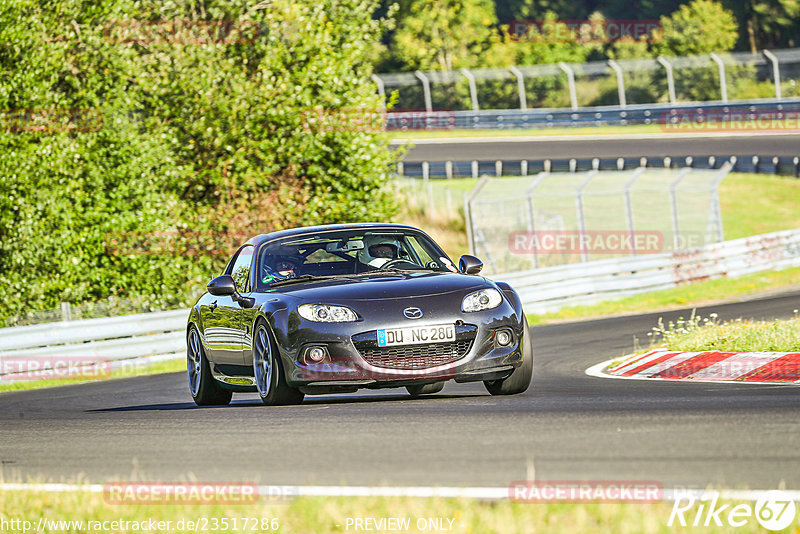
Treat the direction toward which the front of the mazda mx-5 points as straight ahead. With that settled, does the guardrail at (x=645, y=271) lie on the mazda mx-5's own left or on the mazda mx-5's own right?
on the mazda mx-5's own left

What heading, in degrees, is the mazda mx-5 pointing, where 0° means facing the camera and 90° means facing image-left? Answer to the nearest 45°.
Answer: approximately 315°

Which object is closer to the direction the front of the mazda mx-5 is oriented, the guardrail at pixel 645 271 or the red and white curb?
the red and white curb

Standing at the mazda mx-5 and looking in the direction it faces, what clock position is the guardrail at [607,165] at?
The guardrail is roughly at 8 o'clock from the mazda mx-5.

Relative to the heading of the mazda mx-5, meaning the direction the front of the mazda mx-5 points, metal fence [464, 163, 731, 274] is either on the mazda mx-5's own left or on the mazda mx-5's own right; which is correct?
on the mazda mx-5's own left

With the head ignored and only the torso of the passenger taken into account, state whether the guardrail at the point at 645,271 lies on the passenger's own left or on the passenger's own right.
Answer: on the passenger's own left

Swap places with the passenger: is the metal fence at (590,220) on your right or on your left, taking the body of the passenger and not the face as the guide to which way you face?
on your left

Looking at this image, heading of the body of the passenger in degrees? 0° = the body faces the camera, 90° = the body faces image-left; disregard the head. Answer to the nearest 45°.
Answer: approximately 315°
